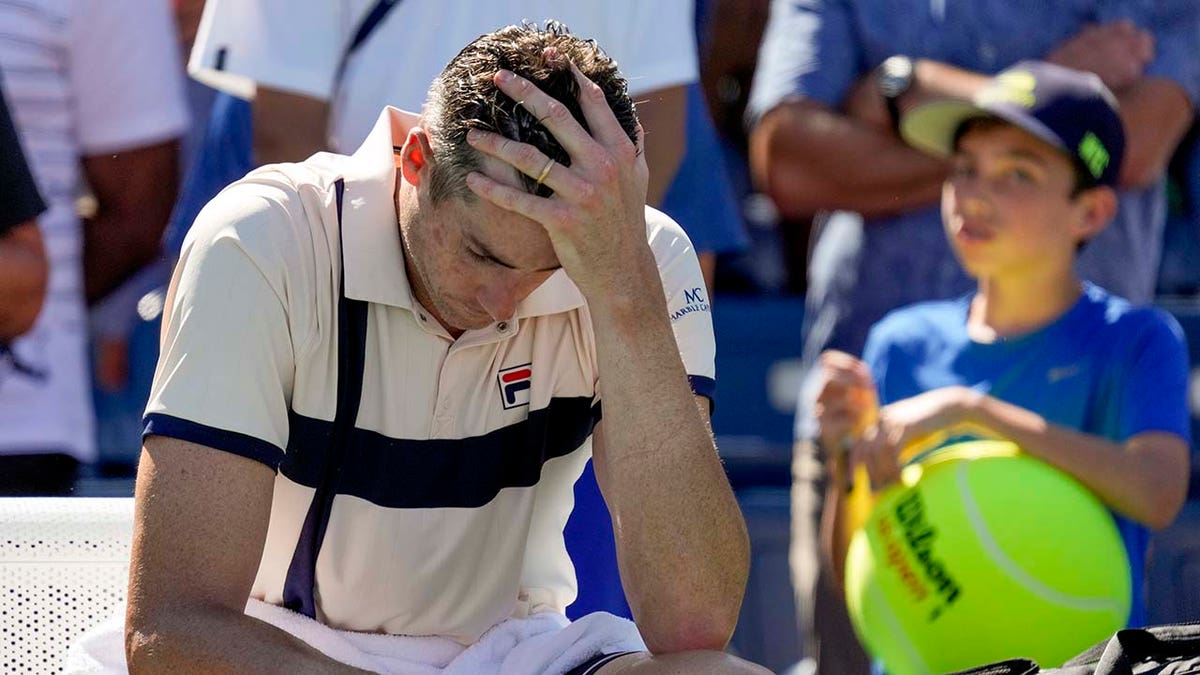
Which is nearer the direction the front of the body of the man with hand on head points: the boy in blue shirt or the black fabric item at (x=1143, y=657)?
the black fabric item

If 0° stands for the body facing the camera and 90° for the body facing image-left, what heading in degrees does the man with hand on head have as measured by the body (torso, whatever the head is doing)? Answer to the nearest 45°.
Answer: approximately 315°

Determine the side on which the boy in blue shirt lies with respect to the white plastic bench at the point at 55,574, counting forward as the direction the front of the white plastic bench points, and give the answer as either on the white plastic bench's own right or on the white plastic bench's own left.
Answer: on the white plastic bench's own left

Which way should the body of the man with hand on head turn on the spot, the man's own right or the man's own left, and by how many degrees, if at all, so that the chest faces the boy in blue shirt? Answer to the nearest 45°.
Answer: approximately 90° to the man's own left

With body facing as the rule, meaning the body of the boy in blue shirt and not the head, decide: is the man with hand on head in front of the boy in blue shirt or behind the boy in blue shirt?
in front

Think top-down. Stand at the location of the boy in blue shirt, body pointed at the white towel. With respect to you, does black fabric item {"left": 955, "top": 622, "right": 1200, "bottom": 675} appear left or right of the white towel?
left

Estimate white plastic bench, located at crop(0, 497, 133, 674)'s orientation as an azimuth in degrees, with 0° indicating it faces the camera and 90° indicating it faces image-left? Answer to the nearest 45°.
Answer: approximately 0°

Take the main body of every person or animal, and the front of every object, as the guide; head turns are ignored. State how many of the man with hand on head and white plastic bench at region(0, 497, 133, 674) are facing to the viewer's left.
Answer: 0

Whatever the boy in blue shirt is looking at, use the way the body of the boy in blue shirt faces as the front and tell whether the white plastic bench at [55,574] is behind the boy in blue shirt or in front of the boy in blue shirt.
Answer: in front

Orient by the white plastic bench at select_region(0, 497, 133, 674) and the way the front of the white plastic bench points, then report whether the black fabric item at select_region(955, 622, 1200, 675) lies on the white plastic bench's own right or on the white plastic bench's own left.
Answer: on the white plastic bench's own left

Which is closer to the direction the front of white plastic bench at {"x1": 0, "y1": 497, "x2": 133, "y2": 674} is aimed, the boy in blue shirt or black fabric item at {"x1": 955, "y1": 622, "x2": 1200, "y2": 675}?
the black fabric item
